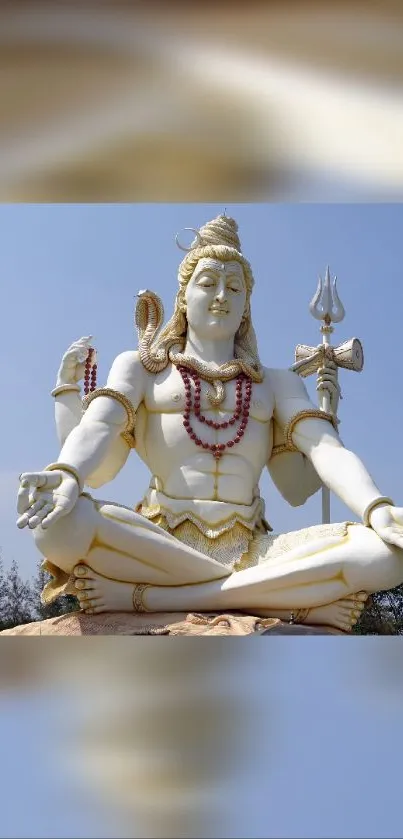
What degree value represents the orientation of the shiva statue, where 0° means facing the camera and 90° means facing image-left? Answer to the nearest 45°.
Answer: approximately 0°
